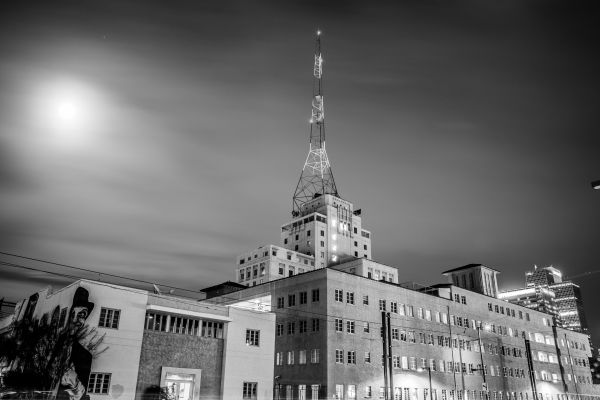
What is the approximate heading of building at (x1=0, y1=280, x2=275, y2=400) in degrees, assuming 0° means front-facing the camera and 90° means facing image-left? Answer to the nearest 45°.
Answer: approximately 315°
